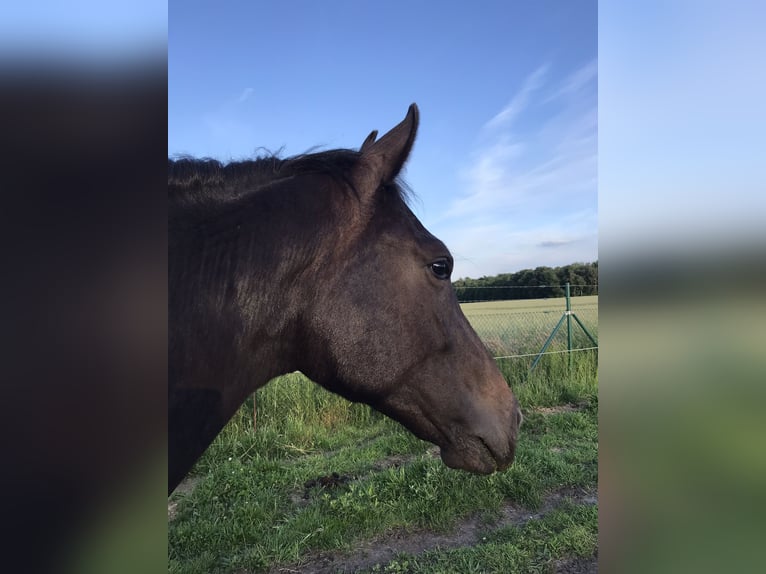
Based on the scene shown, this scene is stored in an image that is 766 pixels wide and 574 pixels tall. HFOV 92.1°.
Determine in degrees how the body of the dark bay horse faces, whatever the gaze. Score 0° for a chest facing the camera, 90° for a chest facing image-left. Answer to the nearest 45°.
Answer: approximately 270°

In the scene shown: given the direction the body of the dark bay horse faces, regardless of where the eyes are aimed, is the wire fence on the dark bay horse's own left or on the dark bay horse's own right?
on the dark bay horse's own left
